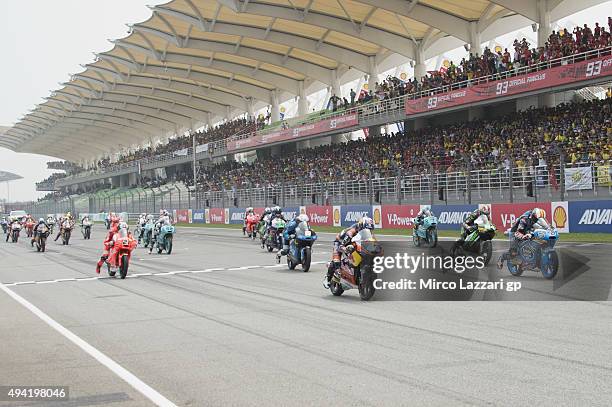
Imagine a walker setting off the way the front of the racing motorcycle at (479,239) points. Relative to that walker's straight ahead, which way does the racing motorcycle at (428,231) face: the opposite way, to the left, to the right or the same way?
the same way

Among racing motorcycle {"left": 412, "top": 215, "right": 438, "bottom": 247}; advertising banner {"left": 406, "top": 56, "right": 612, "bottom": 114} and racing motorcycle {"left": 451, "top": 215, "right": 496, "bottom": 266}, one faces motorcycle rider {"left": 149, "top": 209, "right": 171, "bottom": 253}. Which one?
the advertising banner

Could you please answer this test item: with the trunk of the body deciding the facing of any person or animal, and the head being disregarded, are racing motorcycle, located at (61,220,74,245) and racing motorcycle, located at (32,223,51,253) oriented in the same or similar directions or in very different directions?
same or similar directions

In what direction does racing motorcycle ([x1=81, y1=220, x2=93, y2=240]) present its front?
toward the camera

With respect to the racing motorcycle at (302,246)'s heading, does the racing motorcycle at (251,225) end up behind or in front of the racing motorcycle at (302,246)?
behind

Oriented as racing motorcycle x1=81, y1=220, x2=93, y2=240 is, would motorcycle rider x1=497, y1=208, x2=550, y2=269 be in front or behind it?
in front

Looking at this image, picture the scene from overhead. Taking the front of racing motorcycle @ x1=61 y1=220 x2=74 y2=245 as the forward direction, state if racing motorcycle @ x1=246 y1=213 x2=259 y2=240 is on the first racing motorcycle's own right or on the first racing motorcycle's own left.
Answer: on the first racing motorcycle's own left

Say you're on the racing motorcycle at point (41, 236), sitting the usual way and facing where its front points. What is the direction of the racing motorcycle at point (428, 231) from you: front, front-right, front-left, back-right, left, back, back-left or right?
front-left

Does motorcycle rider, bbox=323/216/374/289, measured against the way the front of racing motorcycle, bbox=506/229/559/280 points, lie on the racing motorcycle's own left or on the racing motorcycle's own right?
on the racing motorcycle's own right

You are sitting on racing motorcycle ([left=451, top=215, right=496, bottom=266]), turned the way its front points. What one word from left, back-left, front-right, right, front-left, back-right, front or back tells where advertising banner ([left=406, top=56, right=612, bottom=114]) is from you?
back-left

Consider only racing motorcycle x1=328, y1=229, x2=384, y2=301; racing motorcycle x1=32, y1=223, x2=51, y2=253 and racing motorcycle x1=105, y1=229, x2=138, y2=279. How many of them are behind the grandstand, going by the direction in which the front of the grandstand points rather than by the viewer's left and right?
0

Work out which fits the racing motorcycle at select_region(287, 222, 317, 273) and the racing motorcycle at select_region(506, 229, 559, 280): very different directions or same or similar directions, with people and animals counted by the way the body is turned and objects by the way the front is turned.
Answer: same or similar directions

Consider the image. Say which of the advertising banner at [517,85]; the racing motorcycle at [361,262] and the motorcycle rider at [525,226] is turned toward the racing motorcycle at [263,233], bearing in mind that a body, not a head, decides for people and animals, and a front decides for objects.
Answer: the advertising banner

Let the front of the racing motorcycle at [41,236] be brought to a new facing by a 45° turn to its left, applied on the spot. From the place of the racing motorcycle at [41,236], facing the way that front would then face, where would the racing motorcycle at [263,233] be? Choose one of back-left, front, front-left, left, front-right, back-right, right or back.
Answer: front

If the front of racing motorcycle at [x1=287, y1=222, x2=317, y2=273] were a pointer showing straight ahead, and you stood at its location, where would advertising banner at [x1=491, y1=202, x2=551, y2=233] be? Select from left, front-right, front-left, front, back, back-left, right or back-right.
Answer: left

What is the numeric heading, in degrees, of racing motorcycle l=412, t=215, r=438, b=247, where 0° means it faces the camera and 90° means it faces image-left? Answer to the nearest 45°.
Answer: approximately 315°

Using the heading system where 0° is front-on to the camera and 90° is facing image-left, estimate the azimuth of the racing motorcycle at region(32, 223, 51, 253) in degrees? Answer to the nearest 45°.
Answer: approximately 0°

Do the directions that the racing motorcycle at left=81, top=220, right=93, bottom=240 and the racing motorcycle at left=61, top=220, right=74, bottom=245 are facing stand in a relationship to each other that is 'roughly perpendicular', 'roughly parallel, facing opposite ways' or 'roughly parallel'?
roughly parallel

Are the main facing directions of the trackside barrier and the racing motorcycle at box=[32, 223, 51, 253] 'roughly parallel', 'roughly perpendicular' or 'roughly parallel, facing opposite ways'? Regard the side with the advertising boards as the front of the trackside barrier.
roughly perpendicular
